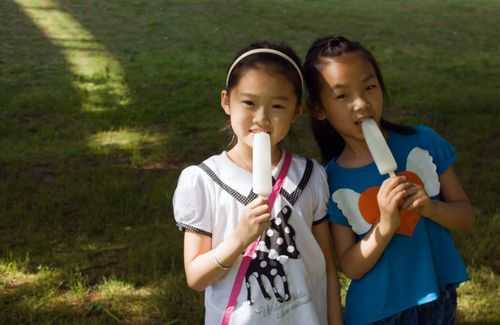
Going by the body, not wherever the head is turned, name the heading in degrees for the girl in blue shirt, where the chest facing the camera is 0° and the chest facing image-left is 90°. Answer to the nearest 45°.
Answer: approximately 0°
